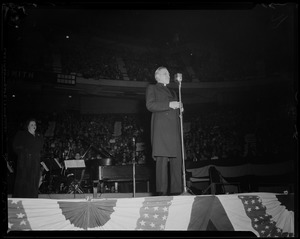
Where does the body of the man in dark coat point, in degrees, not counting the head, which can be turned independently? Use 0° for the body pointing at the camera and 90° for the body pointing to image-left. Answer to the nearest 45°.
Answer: approximately 315°

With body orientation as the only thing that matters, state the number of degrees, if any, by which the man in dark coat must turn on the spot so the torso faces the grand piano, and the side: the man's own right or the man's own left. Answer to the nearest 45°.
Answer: approximately 135° to the man's own left

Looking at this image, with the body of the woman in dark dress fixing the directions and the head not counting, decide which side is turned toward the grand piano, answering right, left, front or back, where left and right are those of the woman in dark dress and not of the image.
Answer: left

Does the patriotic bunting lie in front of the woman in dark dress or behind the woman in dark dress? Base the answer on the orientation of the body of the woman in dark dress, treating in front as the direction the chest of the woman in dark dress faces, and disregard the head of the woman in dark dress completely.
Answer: in front
